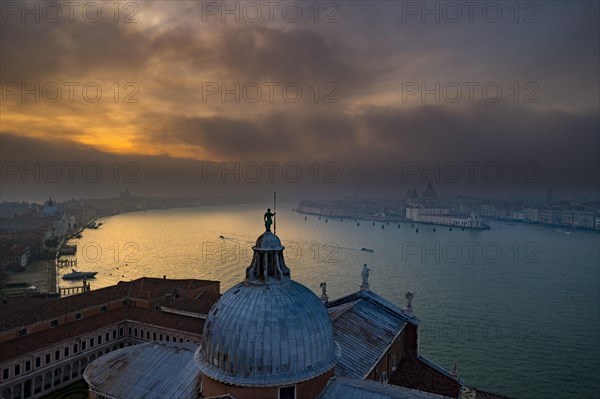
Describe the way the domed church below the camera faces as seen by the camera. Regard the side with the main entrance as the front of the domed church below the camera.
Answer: facing away from the viewer and to the right of the viewer
